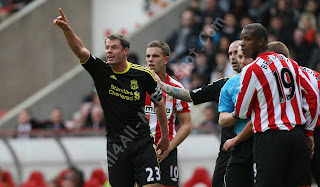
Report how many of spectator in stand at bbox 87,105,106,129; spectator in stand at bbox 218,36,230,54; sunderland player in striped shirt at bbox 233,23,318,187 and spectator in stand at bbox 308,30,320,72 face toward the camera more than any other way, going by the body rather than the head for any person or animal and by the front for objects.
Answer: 3

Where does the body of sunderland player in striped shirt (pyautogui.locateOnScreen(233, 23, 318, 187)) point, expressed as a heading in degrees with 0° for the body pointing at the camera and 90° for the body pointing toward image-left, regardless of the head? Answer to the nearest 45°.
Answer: approximately 135°

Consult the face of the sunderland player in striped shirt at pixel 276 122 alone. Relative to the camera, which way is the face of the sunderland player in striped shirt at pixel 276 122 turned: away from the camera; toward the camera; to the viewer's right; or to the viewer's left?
to the viewer's left

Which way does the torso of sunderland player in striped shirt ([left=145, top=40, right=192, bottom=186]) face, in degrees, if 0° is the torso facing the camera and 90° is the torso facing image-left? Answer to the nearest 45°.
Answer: approximately 45°

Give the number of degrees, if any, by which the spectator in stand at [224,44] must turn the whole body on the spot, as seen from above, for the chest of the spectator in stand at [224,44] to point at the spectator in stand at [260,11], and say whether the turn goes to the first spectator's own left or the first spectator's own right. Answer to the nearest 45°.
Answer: approximately 135° to the first spectator's own left
